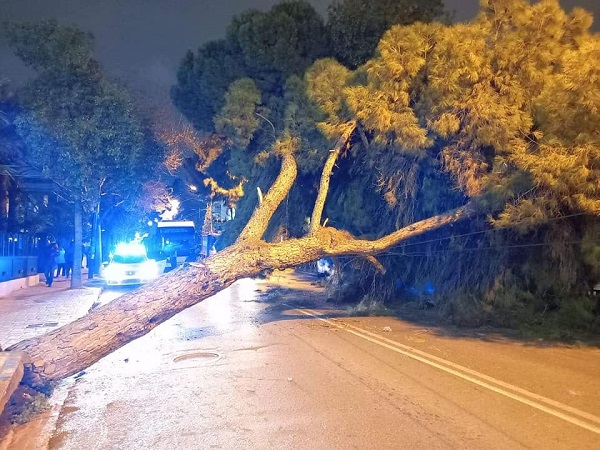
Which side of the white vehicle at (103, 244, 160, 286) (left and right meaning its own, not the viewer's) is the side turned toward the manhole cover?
front

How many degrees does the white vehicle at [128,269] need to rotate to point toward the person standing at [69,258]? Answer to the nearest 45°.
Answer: approximately 135° to its right

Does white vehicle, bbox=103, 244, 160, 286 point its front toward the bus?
no

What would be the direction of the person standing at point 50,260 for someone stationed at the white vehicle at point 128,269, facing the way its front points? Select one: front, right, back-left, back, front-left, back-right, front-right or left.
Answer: right

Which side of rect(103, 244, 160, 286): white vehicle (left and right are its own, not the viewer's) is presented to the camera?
front

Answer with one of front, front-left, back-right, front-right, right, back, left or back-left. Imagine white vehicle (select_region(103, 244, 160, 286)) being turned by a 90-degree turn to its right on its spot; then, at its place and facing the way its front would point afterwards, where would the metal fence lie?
front

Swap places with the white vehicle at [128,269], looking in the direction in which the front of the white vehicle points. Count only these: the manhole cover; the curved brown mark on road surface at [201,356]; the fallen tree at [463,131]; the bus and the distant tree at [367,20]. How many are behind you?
1

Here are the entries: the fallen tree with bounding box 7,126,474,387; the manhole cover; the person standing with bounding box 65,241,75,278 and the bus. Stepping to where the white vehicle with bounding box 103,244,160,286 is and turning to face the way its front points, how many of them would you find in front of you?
2

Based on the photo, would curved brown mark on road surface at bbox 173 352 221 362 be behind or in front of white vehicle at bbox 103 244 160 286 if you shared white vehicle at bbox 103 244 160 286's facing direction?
in front
